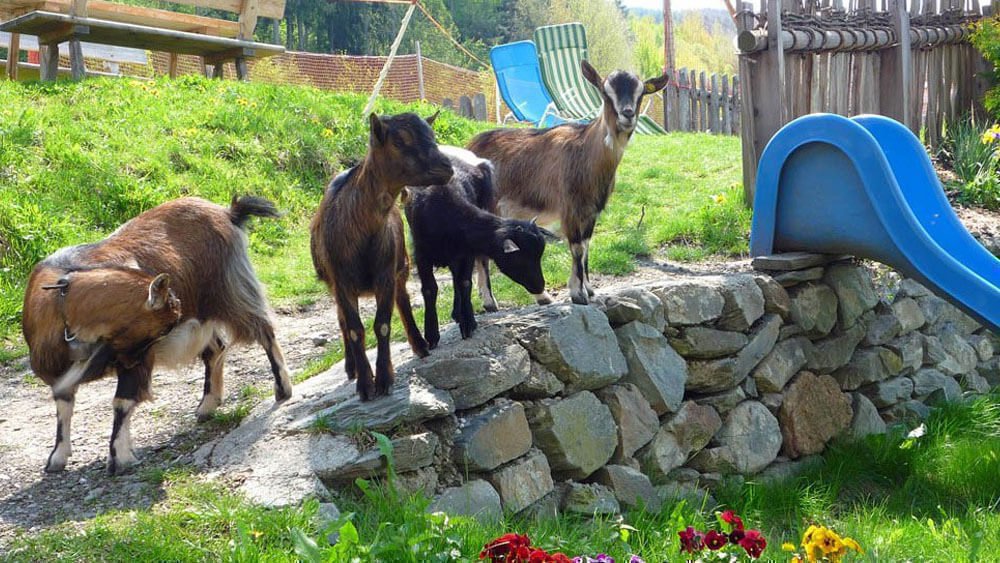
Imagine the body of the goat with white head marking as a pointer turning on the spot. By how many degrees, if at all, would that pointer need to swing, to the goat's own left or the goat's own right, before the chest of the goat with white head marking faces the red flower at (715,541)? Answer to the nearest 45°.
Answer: approximately 45° to the goat's own right

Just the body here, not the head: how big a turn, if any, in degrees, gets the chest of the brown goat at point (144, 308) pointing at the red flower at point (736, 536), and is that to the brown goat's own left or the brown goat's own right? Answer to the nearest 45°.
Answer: approximately 90° to the brown goat's own left

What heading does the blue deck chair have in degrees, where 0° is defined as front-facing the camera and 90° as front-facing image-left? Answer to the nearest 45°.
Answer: approximately 315°

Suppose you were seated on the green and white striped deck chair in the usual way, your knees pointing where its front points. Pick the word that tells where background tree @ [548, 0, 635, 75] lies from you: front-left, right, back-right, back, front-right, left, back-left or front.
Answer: back-left

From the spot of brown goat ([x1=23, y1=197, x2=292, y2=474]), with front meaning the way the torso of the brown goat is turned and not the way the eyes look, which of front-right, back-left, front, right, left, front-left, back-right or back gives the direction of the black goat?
back-left

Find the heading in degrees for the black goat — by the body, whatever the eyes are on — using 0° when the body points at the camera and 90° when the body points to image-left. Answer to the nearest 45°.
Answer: approximately 315°

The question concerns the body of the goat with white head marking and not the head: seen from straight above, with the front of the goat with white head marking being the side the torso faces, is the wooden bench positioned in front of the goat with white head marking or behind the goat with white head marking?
behind

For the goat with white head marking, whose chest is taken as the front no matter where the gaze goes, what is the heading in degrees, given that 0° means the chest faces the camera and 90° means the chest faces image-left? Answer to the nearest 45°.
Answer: approximately 315°
